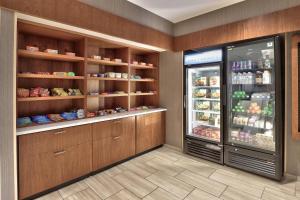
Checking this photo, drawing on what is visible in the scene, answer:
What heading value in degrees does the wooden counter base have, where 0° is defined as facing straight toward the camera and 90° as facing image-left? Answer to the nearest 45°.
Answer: approximately 315°

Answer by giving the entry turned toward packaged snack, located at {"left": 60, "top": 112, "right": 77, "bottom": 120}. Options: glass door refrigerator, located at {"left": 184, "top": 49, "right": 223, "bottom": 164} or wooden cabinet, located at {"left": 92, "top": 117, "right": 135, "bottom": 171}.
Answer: the glass door refrigerator

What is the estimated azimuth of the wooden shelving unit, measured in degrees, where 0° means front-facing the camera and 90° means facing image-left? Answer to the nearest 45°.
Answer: approximately 315°

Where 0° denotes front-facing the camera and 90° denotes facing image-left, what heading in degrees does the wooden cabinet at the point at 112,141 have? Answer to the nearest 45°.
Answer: approximately 315°
